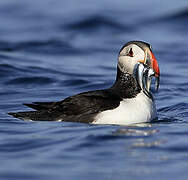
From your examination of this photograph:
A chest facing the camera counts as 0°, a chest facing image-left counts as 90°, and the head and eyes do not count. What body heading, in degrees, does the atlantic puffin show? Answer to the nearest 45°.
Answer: approximately 270°
